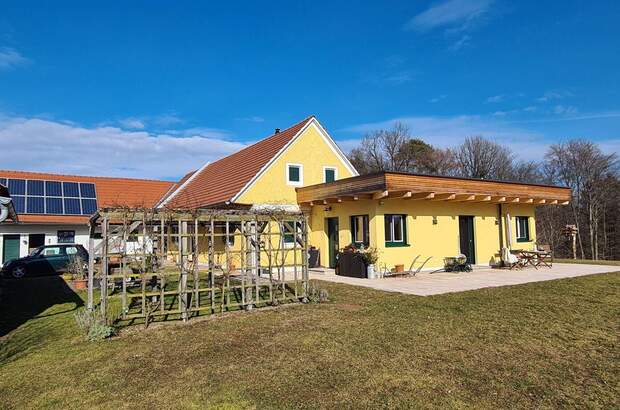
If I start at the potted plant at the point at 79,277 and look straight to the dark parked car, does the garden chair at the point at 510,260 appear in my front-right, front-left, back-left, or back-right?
back-right

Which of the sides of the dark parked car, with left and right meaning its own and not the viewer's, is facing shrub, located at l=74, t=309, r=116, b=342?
left

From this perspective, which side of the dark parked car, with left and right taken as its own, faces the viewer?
left

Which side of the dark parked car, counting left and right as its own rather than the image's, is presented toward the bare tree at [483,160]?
back

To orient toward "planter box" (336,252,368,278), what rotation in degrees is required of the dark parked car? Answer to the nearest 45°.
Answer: approximately 135° to its left

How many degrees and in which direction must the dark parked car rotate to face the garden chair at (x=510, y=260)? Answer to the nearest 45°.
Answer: approximately 135° to its left

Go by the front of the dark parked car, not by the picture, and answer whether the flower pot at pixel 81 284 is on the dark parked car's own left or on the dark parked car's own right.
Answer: on the dark parked car's own left

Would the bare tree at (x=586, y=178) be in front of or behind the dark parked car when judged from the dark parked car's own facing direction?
behind

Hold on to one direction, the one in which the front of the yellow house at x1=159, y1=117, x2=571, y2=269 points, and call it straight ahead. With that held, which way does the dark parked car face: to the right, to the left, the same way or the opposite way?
to the right

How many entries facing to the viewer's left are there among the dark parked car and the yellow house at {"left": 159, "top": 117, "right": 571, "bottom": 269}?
1

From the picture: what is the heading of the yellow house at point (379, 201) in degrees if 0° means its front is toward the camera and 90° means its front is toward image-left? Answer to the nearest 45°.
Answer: approximately 315°

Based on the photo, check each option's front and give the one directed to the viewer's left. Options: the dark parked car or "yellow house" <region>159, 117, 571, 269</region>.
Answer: the dark parked car
